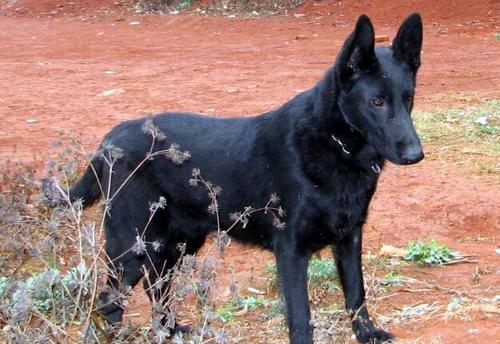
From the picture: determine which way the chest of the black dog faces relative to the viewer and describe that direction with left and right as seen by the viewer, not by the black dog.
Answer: facing the viewer and to the right of the viewer

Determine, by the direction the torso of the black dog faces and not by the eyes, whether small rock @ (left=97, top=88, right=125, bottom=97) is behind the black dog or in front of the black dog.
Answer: behind

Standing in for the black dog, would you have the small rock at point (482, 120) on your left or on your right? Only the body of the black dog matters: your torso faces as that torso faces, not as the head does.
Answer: on your left

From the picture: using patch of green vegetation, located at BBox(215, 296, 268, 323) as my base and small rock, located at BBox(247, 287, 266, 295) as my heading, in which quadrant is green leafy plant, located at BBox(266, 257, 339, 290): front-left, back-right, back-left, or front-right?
front-right

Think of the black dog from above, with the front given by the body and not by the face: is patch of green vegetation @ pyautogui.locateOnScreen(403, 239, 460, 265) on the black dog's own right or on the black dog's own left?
on the black dog's own left
